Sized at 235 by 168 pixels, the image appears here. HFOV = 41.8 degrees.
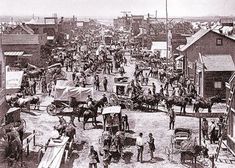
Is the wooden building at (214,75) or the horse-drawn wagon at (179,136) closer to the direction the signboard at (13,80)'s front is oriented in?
the horse-drawn wagon

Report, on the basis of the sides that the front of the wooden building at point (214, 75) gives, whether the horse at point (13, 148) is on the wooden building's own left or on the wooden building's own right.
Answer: on the wooden building's own left

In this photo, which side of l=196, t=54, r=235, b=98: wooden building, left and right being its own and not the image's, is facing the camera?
left
